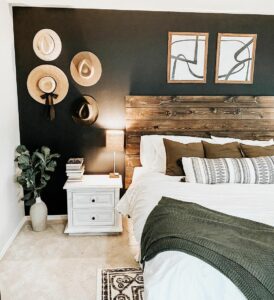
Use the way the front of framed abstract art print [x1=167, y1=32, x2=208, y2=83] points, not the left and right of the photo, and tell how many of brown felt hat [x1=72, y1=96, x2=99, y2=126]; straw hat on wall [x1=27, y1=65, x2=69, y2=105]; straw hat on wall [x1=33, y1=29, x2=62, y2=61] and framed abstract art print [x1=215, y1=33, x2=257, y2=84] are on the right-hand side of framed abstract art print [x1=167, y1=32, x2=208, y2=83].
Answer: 3

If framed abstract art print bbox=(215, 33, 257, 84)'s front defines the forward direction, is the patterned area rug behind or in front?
in front

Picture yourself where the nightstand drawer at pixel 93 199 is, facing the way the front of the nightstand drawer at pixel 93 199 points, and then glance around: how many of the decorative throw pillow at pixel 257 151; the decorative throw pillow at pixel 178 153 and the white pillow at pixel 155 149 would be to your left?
3

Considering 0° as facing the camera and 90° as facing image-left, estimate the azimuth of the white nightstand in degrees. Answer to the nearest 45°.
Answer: approximately 0°

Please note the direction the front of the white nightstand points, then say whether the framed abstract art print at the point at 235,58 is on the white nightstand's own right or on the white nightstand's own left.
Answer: on the white nightstand's own left

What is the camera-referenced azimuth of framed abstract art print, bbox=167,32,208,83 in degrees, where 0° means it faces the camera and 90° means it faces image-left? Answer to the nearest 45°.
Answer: approximately 0°

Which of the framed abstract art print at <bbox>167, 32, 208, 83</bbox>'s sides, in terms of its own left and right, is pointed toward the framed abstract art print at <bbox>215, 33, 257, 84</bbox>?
left

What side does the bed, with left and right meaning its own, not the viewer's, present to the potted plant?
right
